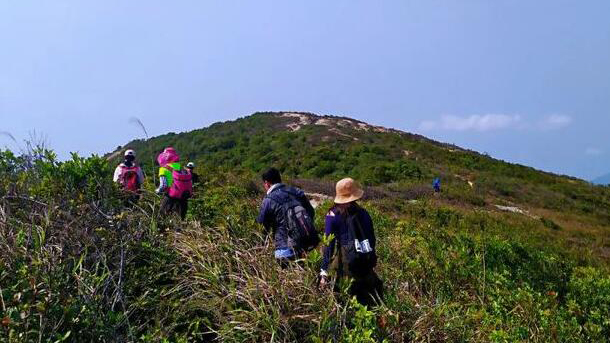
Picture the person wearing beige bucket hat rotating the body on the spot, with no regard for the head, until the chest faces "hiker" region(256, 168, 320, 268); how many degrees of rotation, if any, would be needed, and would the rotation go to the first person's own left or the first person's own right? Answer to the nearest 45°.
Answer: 0° — they already face them

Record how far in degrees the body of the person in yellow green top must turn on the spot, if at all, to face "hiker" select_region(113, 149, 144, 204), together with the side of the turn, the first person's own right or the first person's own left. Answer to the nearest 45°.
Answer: approximately 45° to the first person's own left

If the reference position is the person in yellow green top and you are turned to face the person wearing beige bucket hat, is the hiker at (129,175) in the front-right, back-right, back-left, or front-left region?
back-right

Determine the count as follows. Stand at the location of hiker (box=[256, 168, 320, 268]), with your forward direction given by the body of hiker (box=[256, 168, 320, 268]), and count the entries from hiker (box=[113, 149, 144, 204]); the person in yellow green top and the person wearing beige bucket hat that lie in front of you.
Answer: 2

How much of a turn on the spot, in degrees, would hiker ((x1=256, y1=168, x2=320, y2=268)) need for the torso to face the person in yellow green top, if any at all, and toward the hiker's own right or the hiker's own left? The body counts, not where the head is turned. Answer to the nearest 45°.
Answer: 0° — they already face them

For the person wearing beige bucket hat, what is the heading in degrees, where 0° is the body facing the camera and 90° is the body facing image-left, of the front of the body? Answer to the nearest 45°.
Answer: approximately 135°

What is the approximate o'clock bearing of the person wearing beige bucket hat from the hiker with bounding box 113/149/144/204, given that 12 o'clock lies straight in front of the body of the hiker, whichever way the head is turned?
The person wearing beige bucket hat is roughly at 5 o'clock from the hiker.

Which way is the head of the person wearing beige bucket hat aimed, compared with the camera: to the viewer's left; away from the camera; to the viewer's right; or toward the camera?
away from the camera

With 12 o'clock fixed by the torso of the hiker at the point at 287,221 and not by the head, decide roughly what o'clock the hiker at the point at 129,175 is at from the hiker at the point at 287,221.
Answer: the hiker at the point at 129,175 is roughly at 12 o'clock from the hiker at the point at 287,221.

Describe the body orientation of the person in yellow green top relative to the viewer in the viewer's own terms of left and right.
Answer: facing away from the viewer and to the left of the viewer

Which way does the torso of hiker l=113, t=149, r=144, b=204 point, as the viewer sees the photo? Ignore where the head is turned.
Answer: away from the camera

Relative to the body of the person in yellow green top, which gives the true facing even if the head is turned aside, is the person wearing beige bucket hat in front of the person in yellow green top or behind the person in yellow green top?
behind
